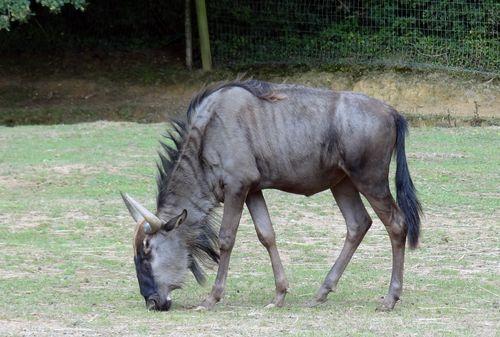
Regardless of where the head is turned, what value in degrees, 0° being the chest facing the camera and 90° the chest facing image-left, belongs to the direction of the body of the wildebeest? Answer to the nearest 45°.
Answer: approximately 90°

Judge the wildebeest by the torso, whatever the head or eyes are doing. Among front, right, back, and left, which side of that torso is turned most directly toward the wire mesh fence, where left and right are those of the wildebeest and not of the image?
right

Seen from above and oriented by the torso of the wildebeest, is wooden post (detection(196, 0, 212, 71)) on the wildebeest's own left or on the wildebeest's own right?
on the wildebeest's own right
